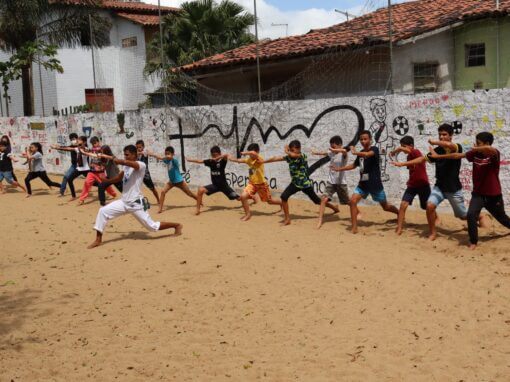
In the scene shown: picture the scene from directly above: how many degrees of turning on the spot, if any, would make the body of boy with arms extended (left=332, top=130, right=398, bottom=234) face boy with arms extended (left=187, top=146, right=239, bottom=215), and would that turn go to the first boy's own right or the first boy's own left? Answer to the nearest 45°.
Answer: approximately 90° to the first boy's own right

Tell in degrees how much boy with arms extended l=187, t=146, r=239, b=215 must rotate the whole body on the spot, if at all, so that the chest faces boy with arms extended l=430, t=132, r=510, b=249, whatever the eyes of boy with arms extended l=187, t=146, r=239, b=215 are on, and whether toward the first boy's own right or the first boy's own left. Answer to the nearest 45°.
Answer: approximately 90° to the first boy's own left

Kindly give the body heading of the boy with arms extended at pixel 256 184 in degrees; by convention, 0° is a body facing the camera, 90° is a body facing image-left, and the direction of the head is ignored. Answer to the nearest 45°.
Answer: approximately 45°

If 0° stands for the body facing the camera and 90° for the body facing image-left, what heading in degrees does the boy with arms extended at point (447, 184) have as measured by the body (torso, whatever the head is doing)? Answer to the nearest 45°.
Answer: approximately 45°

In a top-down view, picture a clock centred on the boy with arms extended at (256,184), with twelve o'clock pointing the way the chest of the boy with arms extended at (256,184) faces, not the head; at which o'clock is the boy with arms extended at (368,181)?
the boy with arms extended at (368,181) is roughly at 9 o'clock from the boy with arms extended at (256,184).

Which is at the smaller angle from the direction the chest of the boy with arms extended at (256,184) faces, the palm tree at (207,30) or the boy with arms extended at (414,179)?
the boy with arms extended

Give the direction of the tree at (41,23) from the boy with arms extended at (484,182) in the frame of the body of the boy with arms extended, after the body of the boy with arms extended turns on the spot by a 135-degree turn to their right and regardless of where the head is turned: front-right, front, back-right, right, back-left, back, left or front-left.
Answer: front-left
